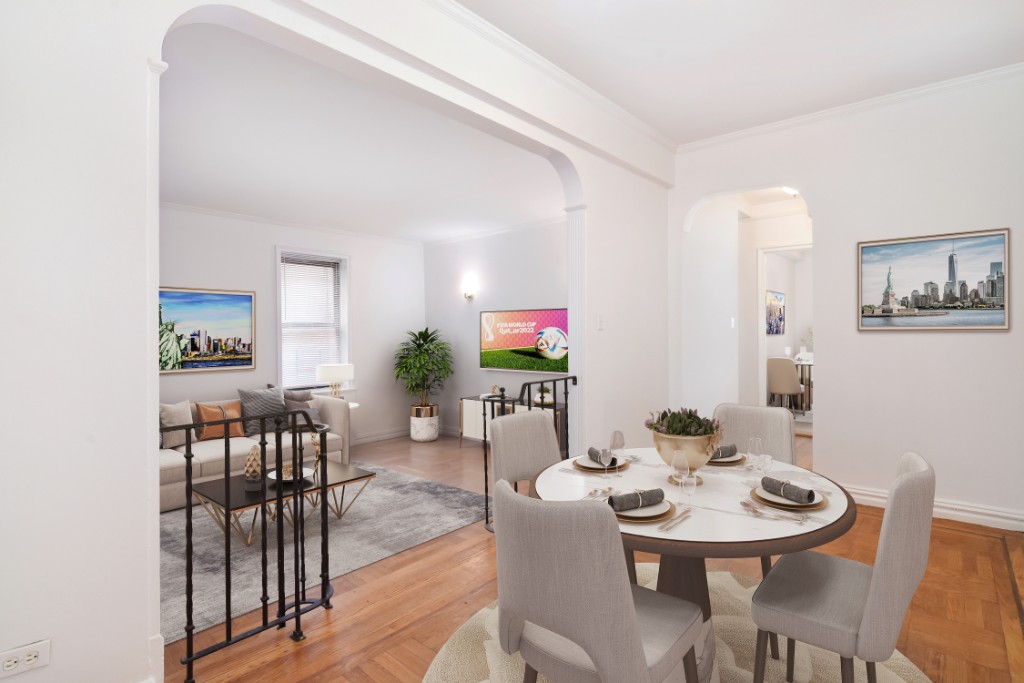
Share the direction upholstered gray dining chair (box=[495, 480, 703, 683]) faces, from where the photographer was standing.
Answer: facing away from the viewer and to the right of the viewer

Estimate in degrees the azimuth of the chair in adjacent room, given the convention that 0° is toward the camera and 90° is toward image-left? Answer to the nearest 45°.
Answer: approximately 225°

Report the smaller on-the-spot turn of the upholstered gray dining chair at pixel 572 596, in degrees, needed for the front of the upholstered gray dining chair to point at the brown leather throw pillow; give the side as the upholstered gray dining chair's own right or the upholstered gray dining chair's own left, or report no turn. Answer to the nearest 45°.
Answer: approximately 90° to the upholstered gray dining chair's own left

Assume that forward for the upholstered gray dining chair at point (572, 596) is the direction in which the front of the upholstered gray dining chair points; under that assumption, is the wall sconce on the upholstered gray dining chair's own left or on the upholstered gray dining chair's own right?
on the upholstered gray dining chair's own left

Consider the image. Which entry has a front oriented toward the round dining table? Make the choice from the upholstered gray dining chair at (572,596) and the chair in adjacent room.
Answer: the upholstered gray dining chair

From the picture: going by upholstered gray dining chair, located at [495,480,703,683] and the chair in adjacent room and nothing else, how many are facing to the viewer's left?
0

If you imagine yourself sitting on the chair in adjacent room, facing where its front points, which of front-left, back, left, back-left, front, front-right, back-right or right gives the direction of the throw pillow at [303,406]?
back

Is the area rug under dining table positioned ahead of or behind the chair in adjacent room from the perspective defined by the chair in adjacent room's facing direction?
behind

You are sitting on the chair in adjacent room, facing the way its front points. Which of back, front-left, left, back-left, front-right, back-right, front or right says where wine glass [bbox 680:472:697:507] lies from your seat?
back-right

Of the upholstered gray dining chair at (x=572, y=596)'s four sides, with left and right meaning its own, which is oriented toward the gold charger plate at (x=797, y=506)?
front

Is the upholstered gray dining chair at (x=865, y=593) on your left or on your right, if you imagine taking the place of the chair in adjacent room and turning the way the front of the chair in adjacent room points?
on your right

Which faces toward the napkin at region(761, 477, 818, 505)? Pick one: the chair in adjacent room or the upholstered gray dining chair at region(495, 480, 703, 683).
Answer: the upholstered gray dining chair

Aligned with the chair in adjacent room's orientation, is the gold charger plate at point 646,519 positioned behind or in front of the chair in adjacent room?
behind

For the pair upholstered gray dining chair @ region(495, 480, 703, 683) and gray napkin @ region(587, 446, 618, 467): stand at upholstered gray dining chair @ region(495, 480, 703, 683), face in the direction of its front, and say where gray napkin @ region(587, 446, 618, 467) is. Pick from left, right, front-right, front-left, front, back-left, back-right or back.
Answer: front-left

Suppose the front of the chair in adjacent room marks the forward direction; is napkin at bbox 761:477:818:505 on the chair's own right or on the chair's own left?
on the chair's own right
